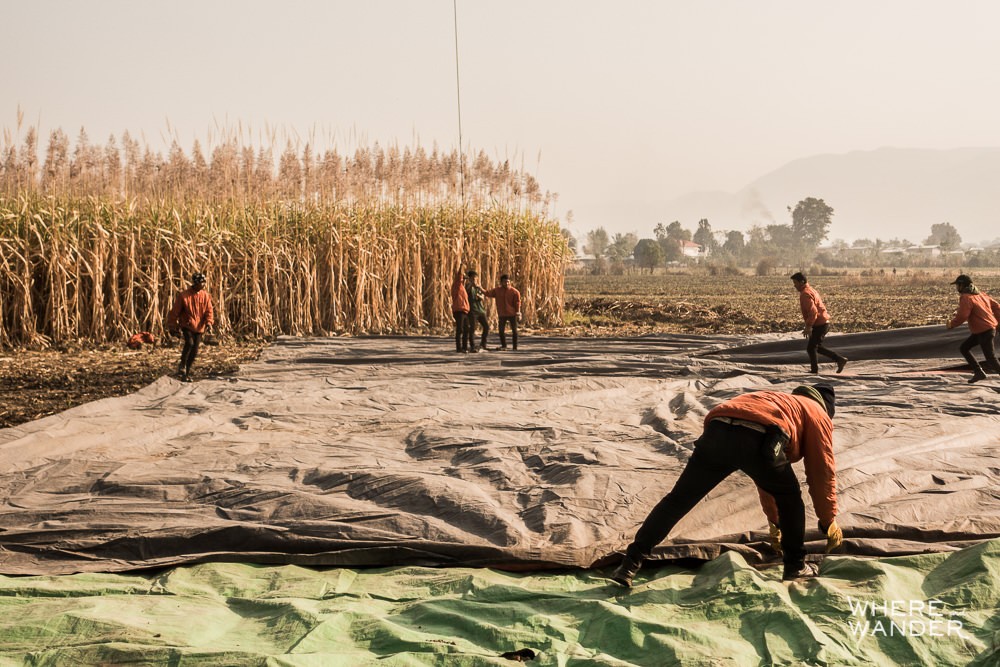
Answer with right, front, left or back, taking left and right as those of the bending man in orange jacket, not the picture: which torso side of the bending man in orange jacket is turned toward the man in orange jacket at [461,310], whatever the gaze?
left

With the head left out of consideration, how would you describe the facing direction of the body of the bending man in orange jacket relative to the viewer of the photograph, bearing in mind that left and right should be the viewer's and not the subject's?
facing away from the viewer and to the right of the viewer

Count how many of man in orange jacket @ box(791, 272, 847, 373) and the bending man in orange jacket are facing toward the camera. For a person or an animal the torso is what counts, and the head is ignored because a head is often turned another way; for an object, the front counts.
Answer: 0

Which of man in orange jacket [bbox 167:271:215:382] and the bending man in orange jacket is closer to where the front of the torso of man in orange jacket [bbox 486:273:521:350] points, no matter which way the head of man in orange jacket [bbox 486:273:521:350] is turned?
the bending man in orange jacket

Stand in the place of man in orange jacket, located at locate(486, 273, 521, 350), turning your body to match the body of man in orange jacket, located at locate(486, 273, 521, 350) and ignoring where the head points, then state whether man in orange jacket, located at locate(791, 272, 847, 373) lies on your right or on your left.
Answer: on your left

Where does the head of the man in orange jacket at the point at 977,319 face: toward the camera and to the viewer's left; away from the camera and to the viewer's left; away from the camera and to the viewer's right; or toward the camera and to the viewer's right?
toward the camera and to the viewer's left

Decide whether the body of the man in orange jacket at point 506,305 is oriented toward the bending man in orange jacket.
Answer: yes

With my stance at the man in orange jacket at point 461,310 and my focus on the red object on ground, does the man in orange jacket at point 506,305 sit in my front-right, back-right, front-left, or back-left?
back-right
